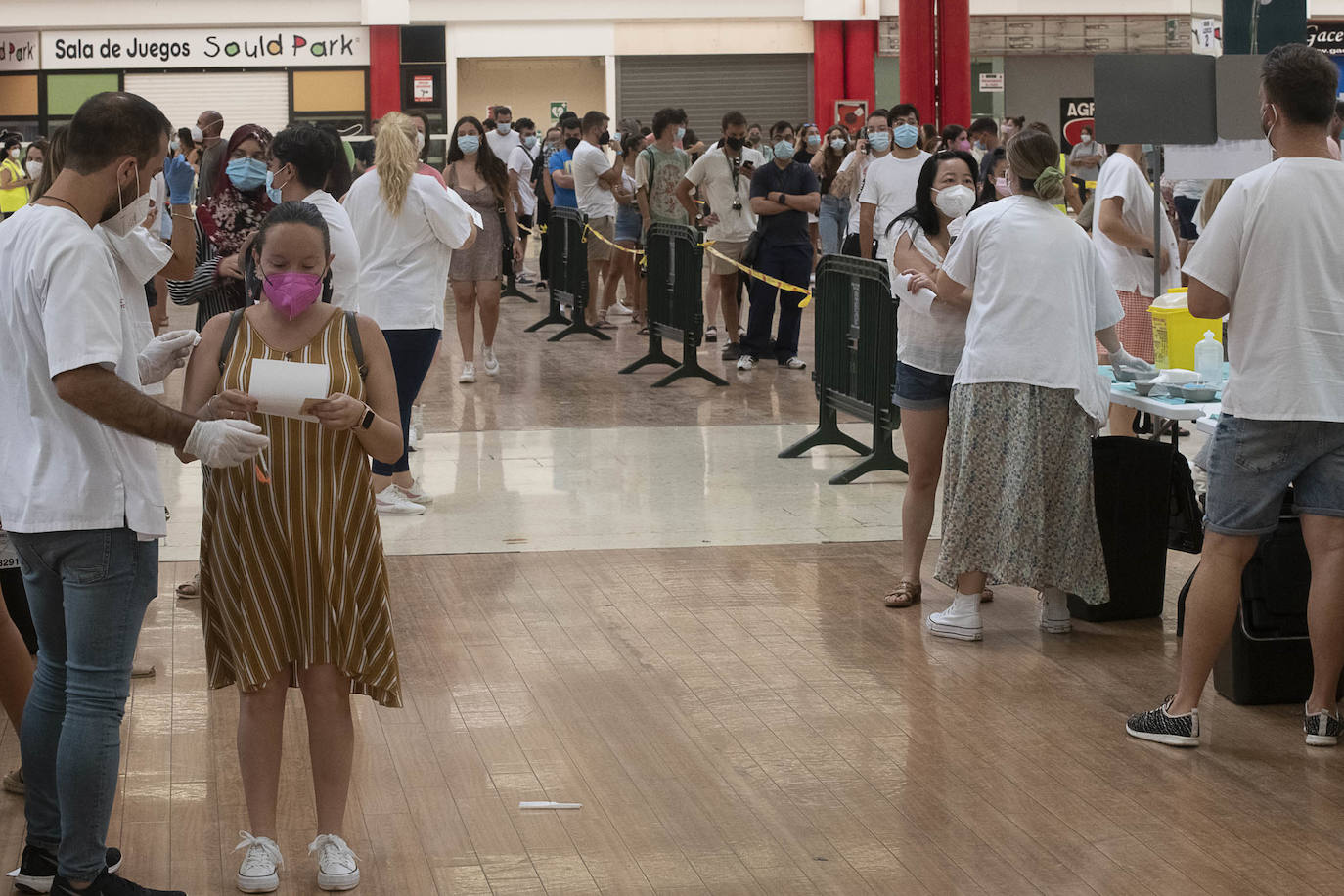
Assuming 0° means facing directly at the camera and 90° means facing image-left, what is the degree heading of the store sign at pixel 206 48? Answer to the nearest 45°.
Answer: approximately 0°

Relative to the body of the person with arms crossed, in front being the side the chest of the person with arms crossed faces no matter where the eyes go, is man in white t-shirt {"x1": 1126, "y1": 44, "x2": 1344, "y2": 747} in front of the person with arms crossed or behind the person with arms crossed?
in front

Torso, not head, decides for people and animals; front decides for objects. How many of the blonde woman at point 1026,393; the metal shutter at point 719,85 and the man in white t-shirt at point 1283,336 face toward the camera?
1

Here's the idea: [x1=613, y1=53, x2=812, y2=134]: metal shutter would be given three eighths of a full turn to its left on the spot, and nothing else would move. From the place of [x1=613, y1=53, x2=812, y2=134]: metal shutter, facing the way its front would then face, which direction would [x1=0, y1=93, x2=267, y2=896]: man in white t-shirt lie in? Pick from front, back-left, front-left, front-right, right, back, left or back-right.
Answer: back-right

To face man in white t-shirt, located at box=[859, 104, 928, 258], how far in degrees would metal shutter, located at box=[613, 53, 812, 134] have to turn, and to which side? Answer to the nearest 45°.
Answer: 0° — it already faces them

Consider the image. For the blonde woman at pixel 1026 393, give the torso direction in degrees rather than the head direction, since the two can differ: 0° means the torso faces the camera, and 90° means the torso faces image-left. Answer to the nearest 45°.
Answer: approximately 135°

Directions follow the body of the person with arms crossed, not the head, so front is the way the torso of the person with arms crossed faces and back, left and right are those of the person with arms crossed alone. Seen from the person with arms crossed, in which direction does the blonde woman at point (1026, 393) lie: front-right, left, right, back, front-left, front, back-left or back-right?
front

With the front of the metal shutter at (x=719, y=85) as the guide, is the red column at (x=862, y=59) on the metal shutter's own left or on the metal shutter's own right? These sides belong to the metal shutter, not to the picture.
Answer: on the metal shutter's own left

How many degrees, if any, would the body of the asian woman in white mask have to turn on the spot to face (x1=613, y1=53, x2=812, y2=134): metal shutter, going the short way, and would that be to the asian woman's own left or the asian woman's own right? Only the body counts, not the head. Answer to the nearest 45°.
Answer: approximately 135° to the asian woman's own left

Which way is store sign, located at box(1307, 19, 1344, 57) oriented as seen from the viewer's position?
toward the camera

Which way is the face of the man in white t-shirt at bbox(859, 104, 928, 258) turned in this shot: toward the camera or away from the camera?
toward the camera

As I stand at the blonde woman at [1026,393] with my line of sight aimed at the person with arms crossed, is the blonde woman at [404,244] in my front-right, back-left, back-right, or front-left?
front-left

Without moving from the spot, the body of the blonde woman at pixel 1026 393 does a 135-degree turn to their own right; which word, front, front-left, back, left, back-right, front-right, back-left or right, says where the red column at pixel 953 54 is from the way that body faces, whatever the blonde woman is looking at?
left

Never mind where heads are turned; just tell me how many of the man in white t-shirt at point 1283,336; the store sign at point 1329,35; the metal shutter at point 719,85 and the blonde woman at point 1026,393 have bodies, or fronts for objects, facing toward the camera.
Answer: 2

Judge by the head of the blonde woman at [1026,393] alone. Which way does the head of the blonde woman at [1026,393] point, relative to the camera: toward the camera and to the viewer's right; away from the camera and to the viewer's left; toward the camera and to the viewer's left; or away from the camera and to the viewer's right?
away from the camera and to the viewer's left

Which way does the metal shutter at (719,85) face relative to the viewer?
toward the camera

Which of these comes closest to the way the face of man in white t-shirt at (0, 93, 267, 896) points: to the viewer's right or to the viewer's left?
to the viewer's right
